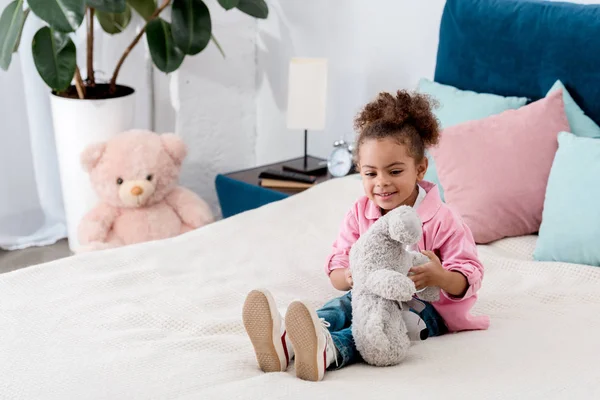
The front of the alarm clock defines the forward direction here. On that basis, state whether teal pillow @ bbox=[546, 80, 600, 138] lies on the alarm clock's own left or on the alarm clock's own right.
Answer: on the alarm clock's own left

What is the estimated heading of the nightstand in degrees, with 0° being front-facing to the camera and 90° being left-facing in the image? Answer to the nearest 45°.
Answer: approximately 45°

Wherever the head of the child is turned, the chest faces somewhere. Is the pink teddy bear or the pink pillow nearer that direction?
the pink teddy bear

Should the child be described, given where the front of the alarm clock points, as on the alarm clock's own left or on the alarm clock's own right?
on the alarm clock's own left

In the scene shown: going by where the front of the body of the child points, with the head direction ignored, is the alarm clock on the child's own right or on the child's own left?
on the child's own right

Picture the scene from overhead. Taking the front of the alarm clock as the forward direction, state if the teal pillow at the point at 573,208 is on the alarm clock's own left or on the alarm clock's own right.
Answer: on the alarm clock's own left

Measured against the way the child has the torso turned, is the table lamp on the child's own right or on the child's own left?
on the child's own right

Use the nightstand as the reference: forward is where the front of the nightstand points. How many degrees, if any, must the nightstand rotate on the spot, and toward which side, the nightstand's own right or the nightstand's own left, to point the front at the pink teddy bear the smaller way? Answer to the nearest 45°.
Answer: approximately 45° to the nightstand's own right

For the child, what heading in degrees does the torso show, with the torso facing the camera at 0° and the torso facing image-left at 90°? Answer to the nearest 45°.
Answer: approximately 45°
